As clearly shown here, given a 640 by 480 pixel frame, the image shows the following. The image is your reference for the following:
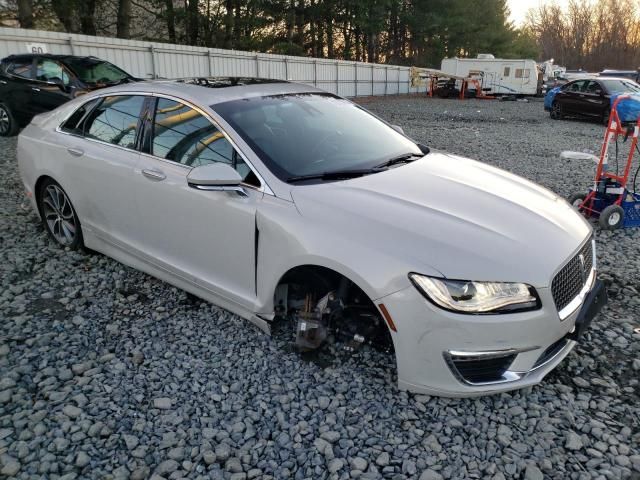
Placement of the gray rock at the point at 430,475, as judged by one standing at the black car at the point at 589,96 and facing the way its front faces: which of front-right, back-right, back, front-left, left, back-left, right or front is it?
front-right

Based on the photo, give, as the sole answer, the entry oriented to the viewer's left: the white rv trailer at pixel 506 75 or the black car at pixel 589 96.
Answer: the white rv trailer

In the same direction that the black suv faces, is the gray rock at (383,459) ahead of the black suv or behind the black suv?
ahead

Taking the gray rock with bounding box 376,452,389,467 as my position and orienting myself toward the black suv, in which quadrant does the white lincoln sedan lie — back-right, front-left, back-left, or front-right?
front-right

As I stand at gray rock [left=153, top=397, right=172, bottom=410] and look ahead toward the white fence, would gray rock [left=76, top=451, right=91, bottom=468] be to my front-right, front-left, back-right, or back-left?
back-left

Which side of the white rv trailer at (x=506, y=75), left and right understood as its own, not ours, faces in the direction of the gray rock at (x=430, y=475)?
right

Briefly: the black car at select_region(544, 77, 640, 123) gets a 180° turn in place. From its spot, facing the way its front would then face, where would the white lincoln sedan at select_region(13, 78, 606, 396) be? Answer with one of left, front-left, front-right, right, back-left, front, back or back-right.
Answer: back-left

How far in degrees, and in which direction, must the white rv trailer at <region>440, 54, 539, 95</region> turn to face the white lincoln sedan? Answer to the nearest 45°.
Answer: approximately 90° to its right

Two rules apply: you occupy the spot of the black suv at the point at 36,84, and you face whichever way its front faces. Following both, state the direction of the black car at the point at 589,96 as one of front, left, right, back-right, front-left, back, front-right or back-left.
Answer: front-left

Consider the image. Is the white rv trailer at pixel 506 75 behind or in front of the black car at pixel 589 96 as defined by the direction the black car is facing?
behind

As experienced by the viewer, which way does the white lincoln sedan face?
facing the viewer and to the right of the viewer

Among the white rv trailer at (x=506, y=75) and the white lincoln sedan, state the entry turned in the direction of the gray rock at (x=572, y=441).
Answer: the white lincoln sedan

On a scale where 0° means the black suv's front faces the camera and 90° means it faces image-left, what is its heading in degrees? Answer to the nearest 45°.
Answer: approximately 315°

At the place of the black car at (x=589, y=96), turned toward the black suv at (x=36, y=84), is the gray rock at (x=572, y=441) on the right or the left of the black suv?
left
